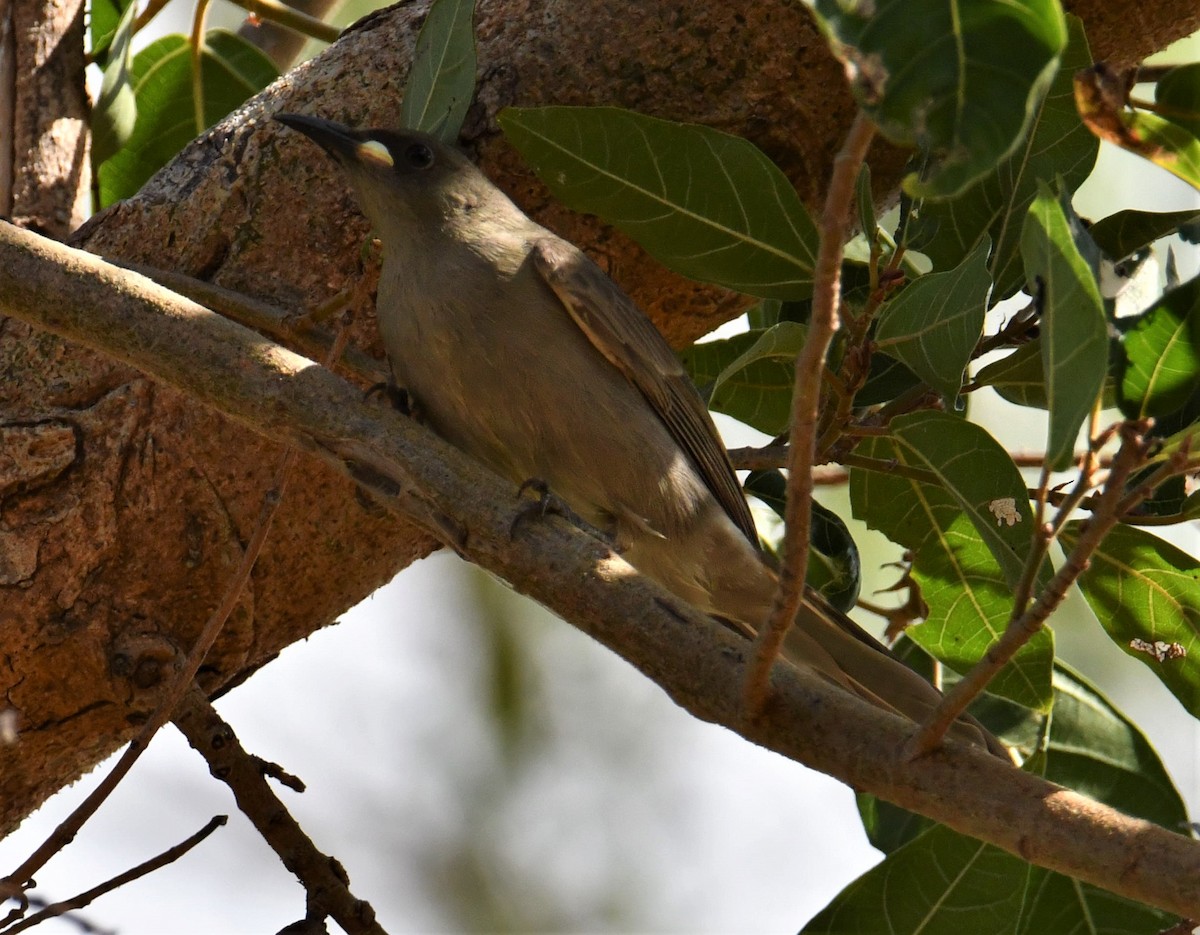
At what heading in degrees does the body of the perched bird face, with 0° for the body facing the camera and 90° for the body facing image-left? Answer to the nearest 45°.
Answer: approximately 90°

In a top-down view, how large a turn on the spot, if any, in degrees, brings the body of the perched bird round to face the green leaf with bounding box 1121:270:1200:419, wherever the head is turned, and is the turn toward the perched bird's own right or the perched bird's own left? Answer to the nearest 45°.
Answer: approximately 135° to the perched bird's own left

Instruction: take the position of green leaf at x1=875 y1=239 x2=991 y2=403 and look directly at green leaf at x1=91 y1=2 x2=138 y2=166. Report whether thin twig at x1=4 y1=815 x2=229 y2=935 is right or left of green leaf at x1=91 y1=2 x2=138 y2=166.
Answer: left

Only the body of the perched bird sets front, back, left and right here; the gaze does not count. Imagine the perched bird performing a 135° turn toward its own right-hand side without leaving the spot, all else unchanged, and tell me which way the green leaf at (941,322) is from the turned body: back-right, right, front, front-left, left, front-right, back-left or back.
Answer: right

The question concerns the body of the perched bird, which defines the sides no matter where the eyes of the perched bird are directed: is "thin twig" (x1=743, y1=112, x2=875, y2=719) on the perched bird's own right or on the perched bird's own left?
on the perched bird's own left

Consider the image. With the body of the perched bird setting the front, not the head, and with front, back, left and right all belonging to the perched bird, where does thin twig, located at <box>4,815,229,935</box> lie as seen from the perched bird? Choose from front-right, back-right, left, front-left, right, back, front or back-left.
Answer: front-left

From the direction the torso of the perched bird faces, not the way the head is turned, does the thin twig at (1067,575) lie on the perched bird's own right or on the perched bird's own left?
on the perched bird's own left

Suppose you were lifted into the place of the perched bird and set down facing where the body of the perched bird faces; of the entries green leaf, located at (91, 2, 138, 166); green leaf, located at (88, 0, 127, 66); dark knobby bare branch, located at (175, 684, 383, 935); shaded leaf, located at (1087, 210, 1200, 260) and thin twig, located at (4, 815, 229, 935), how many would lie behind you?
1
